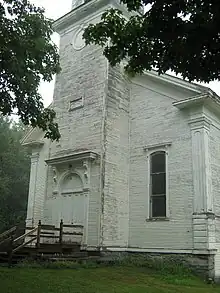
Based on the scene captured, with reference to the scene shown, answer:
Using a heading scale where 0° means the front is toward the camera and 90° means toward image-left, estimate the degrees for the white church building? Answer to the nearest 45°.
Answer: approximately 45°

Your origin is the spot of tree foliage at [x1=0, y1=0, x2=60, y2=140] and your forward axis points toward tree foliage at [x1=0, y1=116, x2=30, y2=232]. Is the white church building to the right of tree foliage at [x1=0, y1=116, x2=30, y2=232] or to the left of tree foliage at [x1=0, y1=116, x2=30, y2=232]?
right

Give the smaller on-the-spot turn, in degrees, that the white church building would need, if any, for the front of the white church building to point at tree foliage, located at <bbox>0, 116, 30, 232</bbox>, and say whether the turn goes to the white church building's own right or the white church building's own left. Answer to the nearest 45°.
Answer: approximately 90° to the white church building's own right

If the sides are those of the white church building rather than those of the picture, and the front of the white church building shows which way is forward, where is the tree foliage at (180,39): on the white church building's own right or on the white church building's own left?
on the white church building's own left

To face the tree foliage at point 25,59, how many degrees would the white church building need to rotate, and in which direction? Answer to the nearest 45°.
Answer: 0° — it already faces it

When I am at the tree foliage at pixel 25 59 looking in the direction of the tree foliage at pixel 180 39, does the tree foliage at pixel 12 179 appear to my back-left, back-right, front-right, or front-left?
back-left
